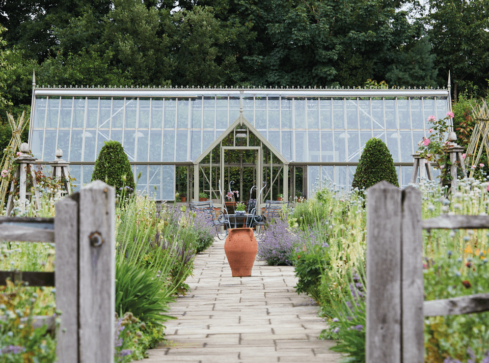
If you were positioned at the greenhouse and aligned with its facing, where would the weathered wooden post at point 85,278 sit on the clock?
The weathered wooden post is roughly at 12 o'clock from the greenhouse.

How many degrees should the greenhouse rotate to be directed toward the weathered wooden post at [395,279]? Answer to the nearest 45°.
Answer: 0° — it already faces it

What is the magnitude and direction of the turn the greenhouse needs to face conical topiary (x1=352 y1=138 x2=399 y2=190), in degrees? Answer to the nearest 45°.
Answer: approximately 45° to its left

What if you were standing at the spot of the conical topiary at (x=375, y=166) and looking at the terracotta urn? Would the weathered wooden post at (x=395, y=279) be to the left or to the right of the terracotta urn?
left

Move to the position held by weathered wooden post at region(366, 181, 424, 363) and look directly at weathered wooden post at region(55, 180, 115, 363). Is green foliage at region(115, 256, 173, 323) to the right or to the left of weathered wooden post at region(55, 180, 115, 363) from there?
right

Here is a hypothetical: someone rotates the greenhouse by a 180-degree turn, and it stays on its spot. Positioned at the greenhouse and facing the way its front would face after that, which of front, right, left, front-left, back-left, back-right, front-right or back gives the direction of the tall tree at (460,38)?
front-right

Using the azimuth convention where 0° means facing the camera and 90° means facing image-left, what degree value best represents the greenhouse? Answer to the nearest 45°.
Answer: approximately 0°
